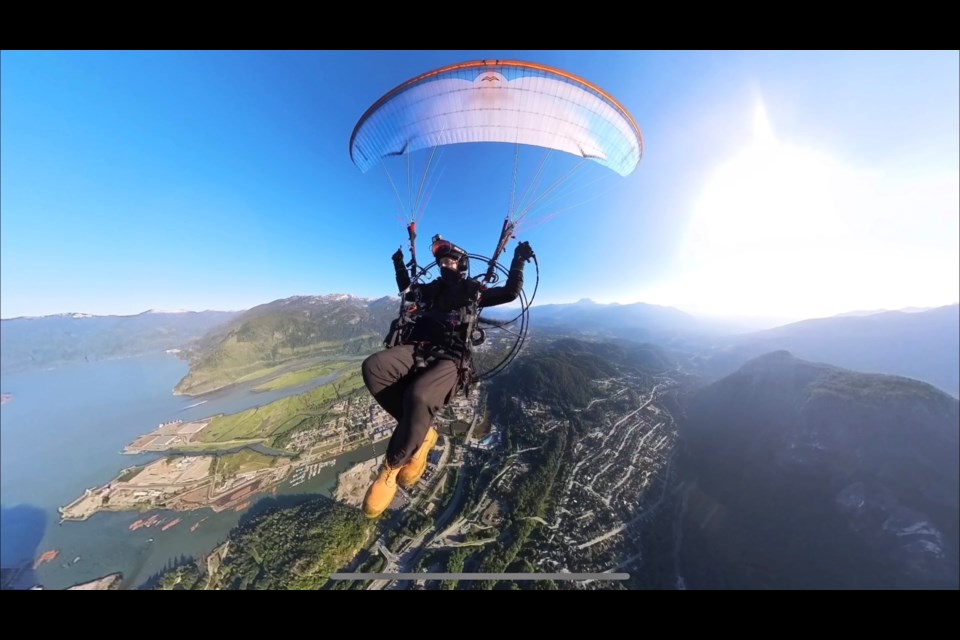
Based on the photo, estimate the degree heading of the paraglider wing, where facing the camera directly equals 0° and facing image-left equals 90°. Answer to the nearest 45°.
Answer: approximately 0°

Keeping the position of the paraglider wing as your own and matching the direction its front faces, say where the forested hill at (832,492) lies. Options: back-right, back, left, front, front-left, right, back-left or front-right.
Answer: back-left
